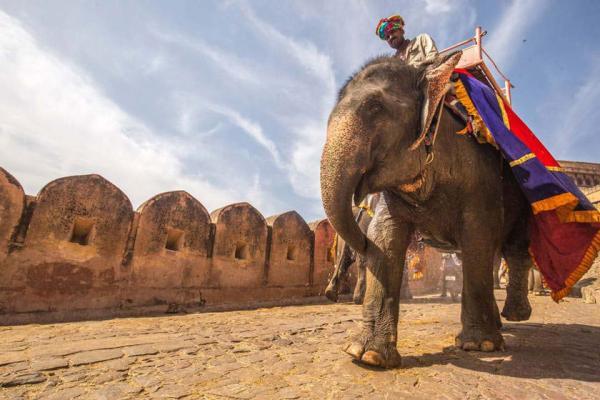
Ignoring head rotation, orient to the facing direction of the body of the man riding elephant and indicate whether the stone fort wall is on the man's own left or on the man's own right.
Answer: on the man's own right

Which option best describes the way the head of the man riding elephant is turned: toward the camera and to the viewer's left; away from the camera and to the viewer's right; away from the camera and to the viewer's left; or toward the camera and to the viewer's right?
toward the camera and to the viewer's left

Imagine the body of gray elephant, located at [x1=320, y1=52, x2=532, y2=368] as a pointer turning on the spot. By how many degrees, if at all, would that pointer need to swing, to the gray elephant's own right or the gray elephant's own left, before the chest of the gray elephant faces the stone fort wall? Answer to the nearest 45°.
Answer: approximately 90° to the gray elephant's own right

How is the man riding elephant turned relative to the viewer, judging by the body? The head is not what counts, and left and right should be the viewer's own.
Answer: facing the viewer and to the left of the viewer
